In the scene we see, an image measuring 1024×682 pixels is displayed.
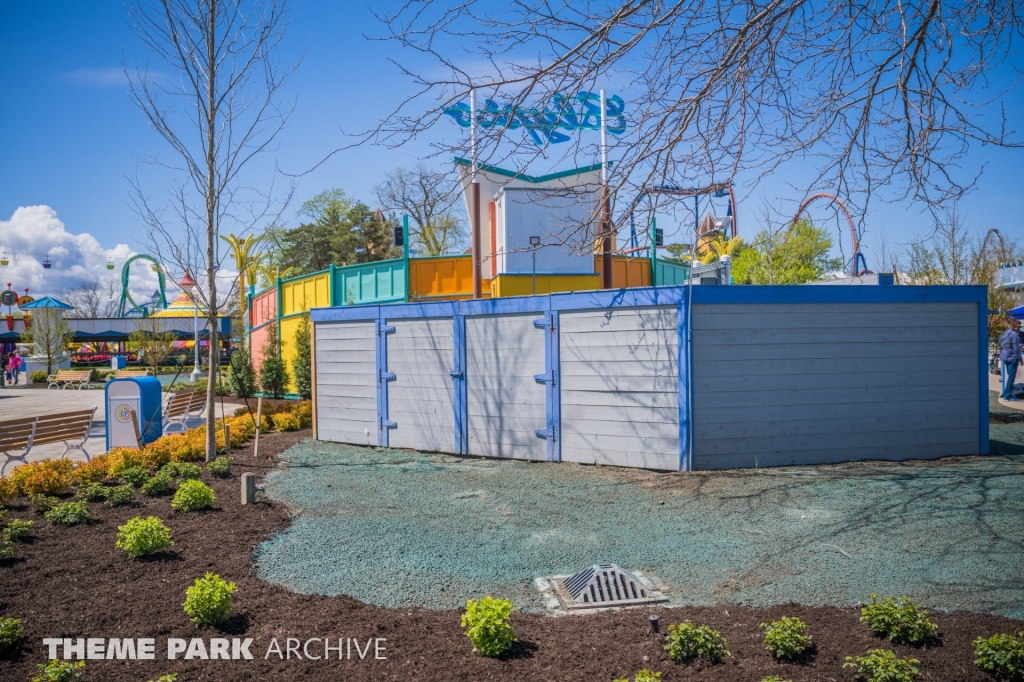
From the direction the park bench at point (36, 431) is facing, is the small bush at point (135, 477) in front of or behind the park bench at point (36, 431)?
behind

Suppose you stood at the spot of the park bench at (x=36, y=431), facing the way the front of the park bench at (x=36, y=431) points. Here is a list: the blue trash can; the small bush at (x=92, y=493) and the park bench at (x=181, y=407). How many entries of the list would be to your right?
2

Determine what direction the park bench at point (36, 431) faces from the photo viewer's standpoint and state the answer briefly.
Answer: facing away from the viewer and to the left of the viewer

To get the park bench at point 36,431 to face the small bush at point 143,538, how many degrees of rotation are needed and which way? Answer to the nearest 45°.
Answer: approximately 135° to its left

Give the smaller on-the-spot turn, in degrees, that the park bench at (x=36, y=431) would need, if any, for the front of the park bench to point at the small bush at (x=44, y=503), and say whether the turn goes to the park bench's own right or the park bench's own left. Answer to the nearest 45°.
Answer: approximately 135° to the park bench's own left

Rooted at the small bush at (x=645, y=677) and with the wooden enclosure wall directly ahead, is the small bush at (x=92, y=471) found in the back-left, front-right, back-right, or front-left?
front-left

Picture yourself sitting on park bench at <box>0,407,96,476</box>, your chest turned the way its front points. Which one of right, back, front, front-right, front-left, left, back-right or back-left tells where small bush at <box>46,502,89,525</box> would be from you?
back-left

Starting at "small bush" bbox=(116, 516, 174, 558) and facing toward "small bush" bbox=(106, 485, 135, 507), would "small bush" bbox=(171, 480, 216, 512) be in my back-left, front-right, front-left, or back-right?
front-right

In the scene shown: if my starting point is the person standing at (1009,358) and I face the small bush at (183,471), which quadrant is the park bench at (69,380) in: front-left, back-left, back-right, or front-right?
front-right

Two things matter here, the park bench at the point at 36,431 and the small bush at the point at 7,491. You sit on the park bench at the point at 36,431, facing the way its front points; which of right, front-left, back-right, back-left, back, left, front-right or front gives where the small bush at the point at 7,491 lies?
back-left

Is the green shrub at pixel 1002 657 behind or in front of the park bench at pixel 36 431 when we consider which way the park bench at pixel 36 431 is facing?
behind

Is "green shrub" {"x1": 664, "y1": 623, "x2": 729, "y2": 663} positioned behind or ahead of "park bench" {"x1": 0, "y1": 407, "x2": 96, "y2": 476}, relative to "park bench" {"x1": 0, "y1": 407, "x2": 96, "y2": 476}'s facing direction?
behind

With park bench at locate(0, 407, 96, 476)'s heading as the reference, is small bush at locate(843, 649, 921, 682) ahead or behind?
behind

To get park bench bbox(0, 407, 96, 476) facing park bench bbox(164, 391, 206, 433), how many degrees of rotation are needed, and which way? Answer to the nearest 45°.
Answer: approximately 90° to its right
